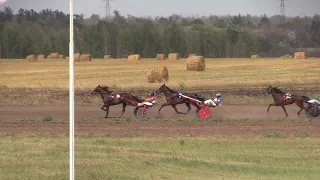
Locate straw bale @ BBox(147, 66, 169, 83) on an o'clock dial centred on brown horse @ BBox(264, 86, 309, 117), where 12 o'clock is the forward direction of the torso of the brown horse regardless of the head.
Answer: The straw bale is roughly at 2 o'clock from the brown horse.

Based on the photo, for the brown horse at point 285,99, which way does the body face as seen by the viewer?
to the viewer's left
